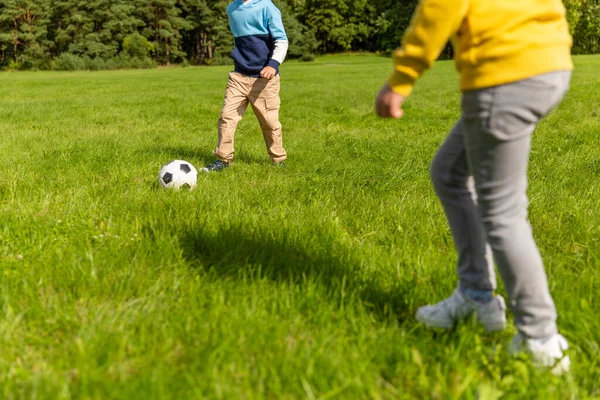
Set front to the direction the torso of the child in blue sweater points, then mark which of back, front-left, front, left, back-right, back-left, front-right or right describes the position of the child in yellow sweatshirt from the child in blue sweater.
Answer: front-left

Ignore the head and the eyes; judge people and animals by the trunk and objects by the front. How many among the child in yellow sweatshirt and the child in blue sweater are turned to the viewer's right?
0
